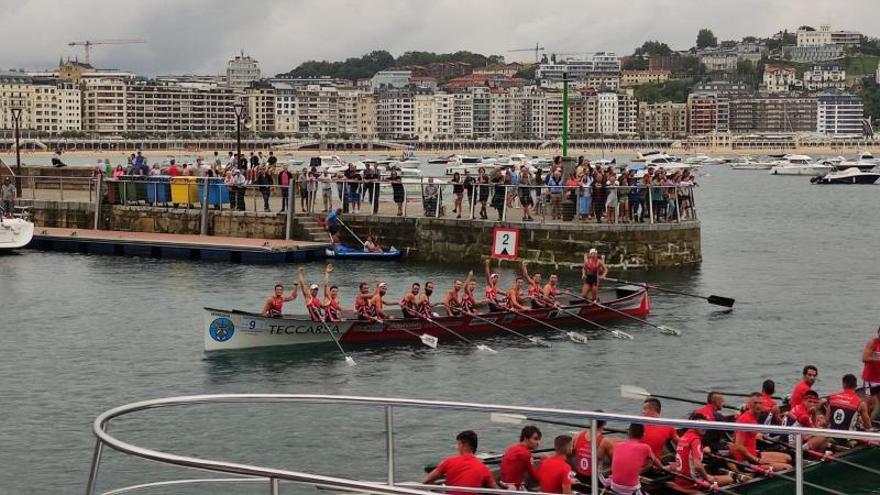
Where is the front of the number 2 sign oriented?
toward the camera

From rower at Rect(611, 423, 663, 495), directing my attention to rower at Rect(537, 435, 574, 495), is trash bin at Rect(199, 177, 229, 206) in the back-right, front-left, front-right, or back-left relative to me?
front-right

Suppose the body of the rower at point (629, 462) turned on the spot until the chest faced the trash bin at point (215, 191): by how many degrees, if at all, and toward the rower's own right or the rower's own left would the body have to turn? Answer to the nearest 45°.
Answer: approximately 90° to the rower's own left

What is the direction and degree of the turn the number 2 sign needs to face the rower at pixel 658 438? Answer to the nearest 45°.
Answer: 0° — it already faces them

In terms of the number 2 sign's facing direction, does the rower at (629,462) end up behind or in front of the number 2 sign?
in front

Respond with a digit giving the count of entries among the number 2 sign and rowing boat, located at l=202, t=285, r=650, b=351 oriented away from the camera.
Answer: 0

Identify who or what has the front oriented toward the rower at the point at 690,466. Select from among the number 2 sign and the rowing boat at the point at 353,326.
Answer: the number 2 sign

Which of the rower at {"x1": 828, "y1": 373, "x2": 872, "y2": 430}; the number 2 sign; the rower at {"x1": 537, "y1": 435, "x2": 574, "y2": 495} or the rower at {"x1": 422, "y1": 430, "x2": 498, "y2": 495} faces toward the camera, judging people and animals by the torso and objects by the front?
the number 2 sign

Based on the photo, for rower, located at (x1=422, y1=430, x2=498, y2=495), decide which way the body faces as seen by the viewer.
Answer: away from the camera

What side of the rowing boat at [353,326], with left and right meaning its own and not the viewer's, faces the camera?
left

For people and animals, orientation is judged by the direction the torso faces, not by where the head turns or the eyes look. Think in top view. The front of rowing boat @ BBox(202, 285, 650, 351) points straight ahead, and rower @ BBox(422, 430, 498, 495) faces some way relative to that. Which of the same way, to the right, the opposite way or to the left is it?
to the right
